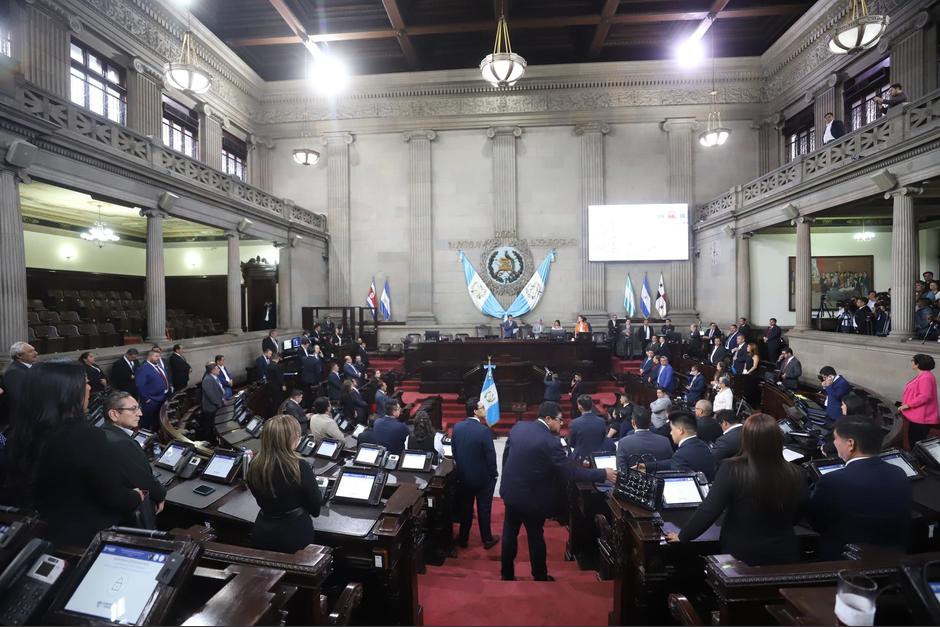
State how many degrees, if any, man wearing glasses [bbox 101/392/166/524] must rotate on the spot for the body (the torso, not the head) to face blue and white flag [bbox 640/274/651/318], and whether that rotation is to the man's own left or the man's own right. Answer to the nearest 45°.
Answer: approximately 45° to the man's own left

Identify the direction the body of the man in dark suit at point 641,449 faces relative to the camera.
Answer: away from the camera

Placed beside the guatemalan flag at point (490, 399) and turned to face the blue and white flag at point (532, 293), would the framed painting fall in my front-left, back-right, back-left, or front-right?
front-right

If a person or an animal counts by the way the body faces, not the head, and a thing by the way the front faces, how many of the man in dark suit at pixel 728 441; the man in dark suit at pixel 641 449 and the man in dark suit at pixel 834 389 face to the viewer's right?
0

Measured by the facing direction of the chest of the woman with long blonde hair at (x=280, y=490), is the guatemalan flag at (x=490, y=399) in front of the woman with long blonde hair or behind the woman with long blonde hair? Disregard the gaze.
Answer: in front

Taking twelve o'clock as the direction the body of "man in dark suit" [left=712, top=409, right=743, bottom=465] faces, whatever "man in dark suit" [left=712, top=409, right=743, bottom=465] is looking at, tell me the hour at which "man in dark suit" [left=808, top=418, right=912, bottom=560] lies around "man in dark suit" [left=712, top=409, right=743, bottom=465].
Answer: "man in dark suit" [left=808, top=418, right=912, bottom=560] is roughly at 7 o'clock from "man in dark suit" [left=712, top=409, right=743, bottom=465].

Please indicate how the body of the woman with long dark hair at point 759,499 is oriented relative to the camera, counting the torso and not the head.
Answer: away from the camera

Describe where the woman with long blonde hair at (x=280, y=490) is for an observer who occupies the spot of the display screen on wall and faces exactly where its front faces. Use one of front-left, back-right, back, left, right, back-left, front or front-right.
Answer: front

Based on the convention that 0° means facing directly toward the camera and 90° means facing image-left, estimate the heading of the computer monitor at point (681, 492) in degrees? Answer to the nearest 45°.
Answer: approximately 0°

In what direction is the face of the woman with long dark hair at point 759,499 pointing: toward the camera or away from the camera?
away from the camera

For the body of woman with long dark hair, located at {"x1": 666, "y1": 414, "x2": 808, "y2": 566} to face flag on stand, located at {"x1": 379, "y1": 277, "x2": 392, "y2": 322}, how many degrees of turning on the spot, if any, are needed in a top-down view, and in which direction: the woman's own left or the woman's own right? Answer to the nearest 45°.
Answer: approximately 45° to the woman's own left

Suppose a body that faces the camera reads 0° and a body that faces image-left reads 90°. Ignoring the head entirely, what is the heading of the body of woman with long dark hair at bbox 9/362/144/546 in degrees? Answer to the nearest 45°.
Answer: approximately 225°

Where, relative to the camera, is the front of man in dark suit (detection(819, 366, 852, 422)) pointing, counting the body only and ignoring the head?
to the viewer's left
